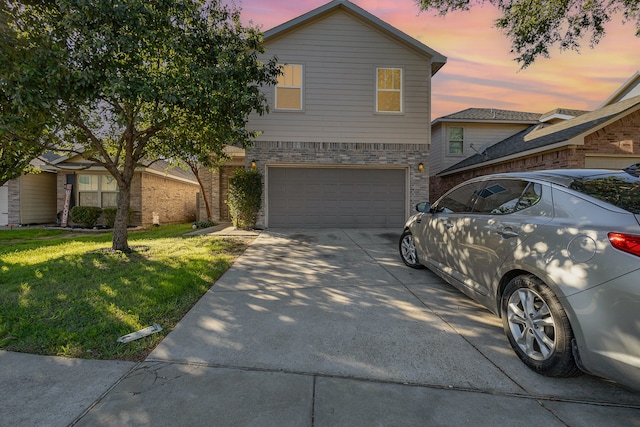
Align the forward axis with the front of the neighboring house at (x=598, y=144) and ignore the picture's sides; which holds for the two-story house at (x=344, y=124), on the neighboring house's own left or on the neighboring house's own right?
on the neighboring house's own right

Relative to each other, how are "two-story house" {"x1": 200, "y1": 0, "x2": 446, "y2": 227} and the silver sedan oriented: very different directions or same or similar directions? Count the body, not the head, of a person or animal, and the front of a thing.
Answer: very different directions

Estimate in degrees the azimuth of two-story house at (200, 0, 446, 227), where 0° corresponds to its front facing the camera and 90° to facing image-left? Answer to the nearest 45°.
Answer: approximately 0°

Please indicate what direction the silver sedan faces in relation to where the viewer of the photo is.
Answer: facing away from the viewer and to the left of the viewer

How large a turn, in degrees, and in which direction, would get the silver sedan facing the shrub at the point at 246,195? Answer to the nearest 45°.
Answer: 0° — it already faces it

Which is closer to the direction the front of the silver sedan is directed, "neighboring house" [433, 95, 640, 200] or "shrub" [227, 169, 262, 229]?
the shrub

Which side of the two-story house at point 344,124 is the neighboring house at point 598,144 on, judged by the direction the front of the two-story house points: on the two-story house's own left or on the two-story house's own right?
on the two-story house's own left

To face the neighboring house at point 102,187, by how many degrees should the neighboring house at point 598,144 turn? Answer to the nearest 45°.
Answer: approximately 90° to its right

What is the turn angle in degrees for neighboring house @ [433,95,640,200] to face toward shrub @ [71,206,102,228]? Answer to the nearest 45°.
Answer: approximately 90° to its right
